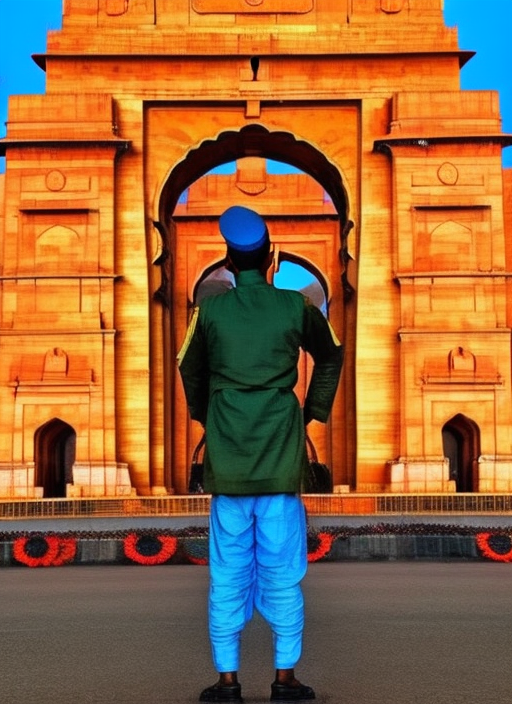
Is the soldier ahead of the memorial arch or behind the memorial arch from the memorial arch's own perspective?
ahead

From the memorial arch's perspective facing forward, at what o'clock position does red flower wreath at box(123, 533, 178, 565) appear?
The red flower wreath is roughly at 12 o'clock from the memorial arch.

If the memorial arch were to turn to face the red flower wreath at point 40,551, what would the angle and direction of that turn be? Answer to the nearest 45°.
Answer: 0° — it already faces it

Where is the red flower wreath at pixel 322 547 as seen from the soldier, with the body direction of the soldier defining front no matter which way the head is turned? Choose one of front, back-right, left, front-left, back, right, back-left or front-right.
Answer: front

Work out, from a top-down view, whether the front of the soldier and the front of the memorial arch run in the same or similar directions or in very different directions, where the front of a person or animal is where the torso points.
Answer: very different directions

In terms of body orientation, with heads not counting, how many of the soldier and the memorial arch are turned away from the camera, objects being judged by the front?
1

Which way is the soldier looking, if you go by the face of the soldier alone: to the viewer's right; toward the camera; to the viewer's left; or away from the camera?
away from the camera

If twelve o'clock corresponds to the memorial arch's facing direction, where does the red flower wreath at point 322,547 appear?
The red flower wreath is roughly at 12 o'clock from the memorial arch.

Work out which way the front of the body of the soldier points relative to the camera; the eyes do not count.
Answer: away from the camera

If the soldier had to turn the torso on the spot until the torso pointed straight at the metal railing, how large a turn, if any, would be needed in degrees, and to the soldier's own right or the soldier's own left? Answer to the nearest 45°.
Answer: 0° — they already face it

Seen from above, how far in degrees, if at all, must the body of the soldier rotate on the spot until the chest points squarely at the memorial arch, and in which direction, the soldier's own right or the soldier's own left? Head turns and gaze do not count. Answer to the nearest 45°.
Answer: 0° — they already face it

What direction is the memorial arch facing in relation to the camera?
toward the camera

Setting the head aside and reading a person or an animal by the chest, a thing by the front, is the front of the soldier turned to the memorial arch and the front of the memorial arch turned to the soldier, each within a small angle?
yes
